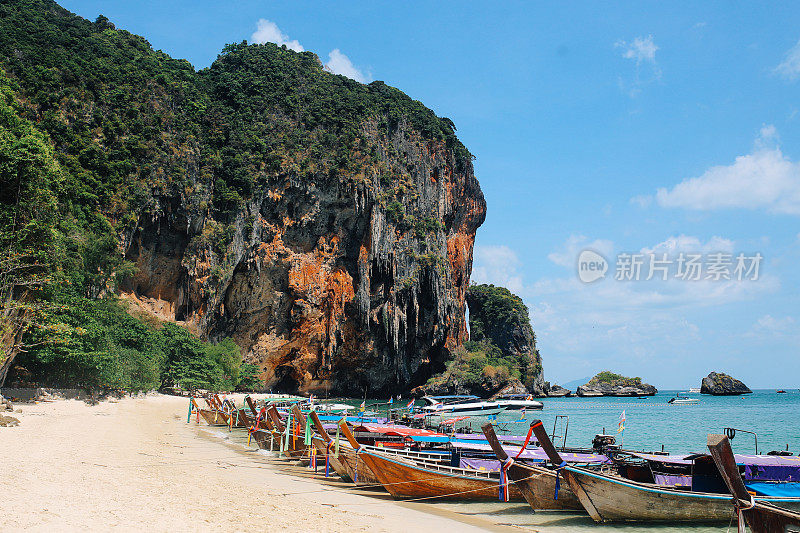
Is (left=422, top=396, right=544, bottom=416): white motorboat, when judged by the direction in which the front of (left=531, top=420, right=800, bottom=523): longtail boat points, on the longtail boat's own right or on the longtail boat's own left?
on the longtail boat's own right

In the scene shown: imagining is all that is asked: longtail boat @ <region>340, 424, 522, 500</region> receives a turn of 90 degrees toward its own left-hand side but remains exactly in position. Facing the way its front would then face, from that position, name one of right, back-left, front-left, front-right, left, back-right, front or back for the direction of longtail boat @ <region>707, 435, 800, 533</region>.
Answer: front-left

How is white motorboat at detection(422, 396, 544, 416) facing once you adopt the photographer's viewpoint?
facing to the right of the viewer

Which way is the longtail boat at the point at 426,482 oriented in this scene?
to the viewer's left

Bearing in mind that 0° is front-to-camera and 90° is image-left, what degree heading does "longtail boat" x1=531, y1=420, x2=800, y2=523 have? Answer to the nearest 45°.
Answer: approximately 90°

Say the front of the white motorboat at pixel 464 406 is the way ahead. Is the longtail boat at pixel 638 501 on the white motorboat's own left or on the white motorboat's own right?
on the white motorboat's own right

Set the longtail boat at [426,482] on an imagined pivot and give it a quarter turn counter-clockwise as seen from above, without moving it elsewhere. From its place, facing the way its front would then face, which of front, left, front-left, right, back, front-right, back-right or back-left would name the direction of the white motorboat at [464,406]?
back

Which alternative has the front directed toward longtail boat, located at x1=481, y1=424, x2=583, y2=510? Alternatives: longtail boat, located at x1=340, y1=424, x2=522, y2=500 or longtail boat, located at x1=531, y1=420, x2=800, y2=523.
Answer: longtail boat, located at x1=531, y1=420, x2=800, y2=523

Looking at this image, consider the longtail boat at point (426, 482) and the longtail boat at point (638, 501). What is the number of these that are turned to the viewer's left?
2
